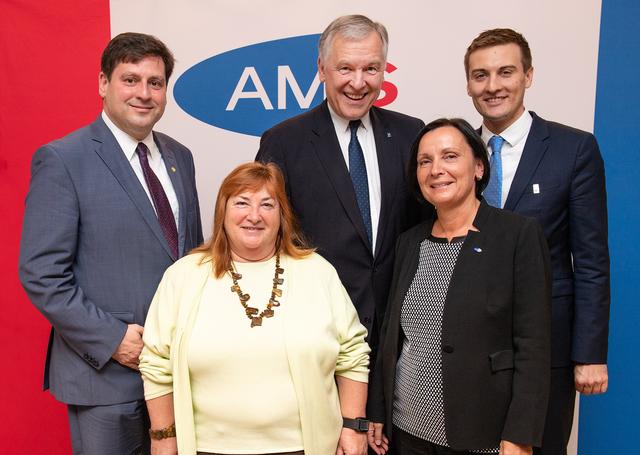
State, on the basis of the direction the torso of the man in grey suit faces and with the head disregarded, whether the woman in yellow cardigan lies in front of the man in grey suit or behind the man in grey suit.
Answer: in front

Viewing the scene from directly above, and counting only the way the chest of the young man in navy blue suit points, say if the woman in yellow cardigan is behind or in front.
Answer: in front

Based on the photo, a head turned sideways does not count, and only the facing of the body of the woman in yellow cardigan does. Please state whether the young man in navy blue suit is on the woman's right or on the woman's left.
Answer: on the woman's left

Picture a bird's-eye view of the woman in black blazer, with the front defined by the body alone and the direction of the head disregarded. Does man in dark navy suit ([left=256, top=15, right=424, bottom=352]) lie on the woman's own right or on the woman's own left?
on the woman's own right

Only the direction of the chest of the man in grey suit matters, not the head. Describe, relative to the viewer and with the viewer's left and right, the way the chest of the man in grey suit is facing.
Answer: facing the viewer and to the right of the viewer

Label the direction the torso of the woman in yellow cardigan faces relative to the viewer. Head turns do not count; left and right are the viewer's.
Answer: facing the viewer

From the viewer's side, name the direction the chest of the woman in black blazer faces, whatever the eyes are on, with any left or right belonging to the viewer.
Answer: facing the viewer and to the left of the viewer
